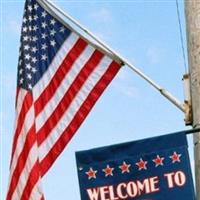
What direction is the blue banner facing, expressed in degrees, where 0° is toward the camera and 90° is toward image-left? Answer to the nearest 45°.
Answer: approximately 0°

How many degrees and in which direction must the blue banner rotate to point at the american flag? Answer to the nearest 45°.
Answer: approximately 135° to its right
